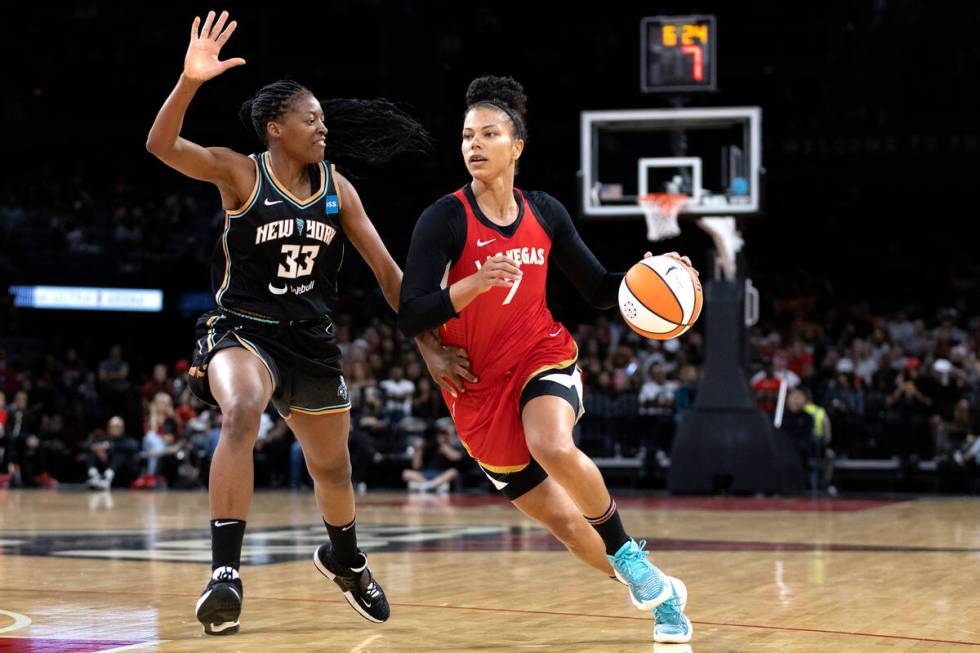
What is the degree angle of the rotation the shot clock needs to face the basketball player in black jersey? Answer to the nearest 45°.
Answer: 0° — it already faces them

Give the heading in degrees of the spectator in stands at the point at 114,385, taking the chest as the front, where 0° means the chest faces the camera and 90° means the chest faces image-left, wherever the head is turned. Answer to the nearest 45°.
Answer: approximately 0°

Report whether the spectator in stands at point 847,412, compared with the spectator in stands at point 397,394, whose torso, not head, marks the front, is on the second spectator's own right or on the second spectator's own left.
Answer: on the second spectator's own left

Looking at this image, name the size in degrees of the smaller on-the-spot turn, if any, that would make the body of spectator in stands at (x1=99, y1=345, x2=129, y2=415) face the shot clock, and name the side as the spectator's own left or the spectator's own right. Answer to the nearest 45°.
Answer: approximately 45° to the spectator's own left

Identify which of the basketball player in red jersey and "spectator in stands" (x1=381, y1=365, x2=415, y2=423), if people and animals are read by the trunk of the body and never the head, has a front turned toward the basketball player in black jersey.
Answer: the spectator in stands

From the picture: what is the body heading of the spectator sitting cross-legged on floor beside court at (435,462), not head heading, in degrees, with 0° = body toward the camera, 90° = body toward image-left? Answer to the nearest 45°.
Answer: approximately 0°
